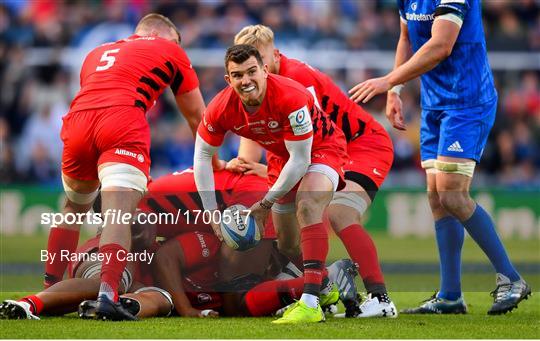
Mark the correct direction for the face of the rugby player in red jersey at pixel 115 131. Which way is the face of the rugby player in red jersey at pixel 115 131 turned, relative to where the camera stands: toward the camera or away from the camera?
away from the camera

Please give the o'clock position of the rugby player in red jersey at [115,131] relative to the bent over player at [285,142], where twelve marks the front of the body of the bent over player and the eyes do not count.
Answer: The rugby player in red jersey is roughly at 2 o'clock from the bent over player.

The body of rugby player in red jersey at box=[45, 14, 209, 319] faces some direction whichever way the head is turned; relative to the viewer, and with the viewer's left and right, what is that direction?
facing away from the viewer and to the right of the viewer

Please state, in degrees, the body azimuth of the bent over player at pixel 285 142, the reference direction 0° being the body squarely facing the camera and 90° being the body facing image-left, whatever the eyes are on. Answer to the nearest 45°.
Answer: approximately 45°

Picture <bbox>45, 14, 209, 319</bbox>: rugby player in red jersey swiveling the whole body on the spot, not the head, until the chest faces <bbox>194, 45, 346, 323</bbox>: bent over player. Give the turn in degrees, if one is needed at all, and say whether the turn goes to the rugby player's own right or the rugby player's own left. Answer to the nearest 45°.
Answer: approximately 90° to the rugby player's own right

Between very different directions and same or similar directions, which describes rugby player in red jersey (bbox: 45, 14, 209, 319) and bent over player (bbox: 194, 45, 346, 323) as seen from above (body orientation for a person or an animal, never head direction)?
very different directions

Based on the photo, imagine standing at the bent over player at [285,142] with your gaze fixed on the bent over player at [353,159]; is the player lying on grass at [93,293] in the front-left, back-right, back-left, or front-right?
back-left
